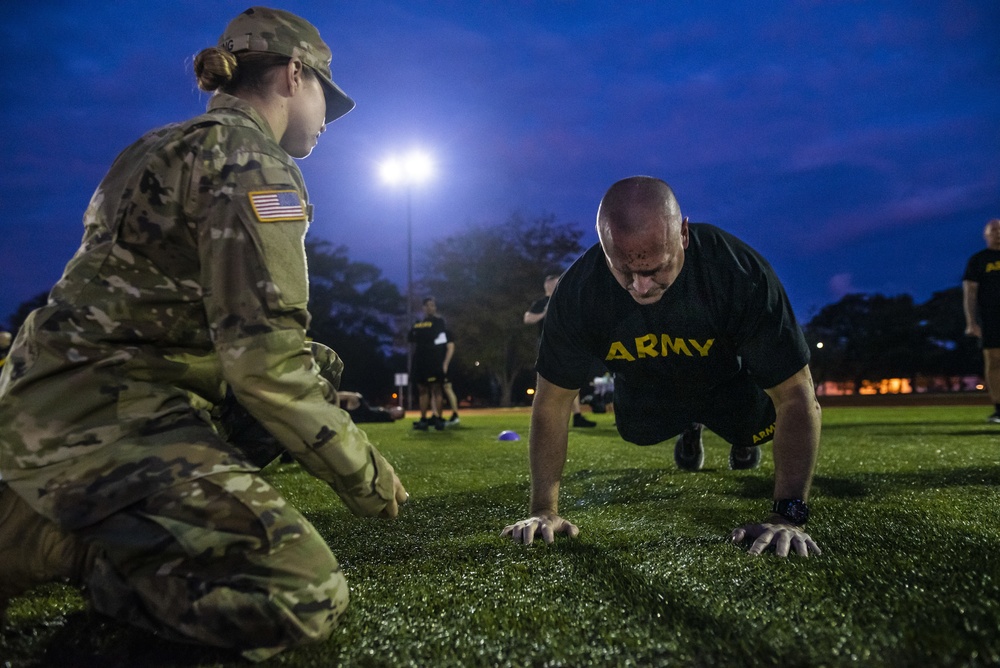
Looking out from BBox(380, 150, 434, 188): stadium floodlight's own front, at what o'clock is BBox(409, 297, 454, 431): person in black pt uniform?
The person in black pt uniform is roughly at 12 o'clock from the stadium floodlight.

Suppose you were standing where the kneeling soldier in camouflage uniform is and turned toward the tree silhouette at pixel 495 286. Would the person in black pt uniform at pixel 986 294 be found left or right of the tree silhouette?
right

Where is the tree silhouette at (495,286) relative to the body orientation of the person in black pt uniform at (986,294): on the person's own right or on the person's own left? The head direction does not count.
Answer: on the person's own right

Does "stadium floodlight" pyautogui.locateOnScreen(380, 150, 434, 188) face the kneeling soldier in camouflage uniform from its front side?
yes

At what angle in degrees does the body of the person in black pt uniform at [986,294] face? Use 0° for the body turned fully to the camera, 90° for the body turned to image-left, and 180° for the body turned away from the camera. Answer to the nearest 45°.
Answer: approximately 0°

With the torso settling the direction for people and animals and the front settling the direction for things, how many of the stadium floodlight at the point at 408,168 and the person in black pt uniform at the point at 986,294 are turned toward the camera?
2

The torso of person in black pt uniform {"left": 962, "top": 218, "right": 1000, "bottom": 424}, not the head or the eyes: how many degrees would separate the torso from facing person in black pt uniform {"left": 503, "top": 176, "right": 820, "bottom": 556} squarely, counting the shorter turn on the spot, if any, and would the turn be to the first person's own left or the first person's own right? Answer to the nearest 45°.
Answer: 0° — they already face them

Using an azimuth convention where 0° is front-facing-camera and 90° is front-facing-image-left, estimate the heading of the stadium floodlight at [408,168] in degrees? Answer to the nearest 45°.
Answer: approximately 0°

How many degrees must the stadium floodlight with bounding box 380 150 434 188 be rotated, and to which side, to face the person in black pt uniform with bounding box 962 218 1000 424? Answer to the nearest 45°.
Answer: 0° — it already faces them
